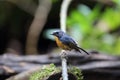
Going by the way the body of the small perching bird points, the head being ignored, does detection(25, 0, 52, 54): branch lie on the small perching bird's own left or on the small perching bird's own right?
on the small perching bird's own right

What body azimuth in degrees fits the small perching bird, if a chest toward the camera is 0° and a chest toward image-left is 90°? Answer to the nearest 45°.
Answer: approximately 90°
